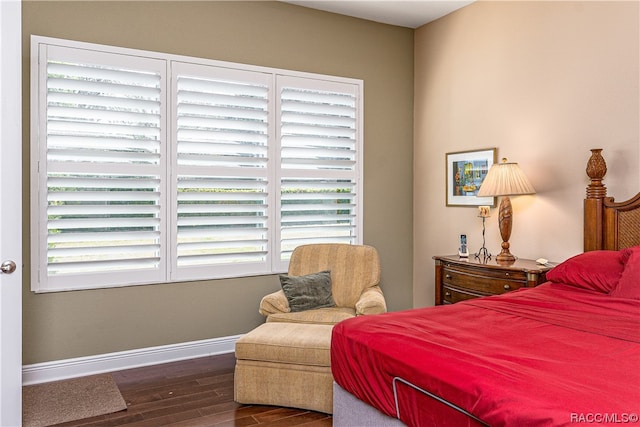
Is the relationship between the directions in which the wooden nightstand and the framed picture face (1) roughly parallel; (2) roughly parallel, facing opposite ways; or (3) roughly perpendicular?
roughly parallel

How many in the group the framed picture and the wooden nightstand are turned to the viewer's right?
0

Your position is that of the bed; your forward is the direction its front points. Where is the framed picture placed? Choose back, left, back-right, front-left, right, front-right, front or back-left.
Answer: back-right

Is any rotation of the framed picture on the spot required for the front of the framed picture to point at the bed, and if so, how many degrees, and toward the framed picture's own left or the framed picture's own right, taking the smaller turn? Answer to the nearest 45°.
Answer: approximately 45° to the framed picture's own left

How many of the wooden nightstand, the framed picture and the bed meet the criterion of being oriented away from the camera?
0

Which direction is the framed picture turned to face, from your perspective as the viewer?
facing the viewer and to the left of the viewer

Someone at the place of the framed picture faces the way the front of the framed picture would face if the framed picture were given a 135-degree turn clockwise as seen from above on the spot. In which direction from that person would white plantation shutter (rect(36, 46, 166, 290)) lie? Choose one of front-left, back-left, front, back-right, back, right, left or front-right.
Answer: back-left

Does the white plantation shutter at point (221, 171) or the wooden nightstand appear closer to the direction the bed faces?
the white plantation shutter

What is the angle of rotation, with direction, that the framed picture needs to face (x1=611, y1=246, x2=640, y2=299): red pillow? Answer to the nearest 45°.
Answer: approximately 90° to its left

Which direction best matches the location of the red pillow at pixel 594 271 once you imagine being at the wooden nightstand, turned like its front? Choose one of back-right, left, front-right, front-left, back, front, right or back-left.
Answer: left

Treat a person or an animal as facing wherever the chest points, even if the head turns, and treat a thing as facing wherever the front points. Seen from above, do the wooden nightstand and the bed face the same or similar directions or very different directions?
same or similar directions

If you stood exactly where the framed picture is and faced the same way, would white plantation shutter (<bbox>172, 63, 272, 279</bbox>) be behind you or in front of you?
in front

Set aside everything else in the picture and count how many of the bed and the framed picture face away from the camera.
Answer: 0

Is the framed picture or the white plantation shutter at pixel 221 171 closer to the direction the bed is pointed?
the white plantation shutter

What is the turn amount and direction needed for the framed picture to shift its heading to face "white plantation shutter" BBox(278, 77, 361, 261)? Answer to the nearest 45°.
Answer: approximately 45° to its right

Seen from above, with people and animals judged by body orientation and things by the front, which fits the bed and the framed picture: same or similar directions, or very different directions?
same or similar directions

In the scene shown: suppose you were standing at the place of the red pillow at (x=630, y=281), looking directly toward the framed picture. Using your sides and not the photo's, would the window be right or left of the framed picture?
left

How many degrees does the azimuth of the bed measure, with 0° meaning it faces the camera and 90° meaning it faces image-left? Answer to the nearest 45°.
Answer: approximately 45°
